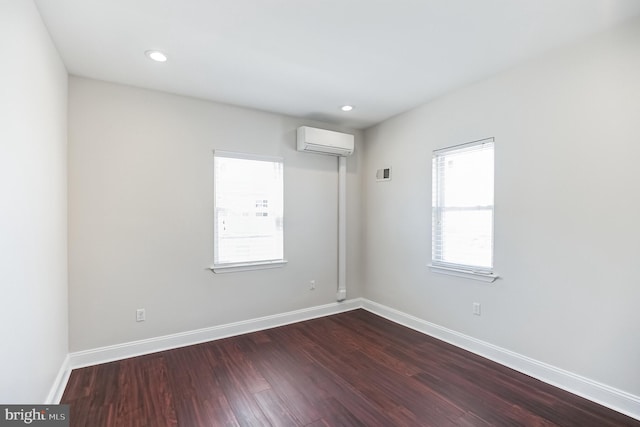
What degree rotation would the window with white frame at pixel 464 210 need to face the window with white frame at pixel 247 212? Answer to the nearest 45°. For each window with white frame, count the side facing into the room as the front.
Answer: approximately 45° to its right

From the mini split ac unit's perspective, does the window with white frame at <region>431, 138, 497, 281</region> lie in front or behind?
in front

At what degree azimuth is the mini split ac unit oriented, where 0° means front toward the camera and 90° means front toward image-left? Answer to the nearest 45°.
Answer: approximately 315°

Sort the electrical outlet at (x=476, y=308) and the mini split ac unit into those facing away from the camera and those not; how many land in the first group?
0

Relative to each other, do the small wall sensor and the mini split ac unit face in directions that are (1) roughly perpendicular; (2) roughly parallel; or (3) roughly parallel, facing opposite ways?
roughly perpendicular

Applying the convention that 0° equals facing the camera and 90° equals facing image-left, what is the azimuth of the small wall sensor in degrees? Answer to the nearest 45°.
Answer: approximately 45°

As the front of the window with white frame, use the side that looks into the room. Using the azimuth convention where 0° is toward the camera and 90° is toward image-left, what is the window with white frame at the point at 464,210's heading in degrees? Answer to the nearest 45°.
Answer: approximately 45°

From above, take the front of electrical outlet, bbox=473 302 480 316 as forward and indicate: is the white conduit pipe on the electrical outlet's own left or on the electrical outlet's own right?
on the electrical outlet's own right

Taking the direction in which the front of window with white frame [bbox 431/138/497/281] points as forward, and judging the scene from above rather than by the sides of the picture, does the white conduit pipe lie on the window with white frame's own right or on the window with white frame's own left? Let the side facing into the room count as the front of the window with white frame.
on the window with white frame's own right

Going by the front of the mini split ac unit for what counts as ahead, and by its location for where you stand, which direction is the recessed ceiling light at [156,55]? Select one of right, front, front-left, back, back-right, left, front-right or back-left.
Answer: right

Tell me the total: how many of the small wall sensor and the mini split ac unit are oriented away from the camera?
0
